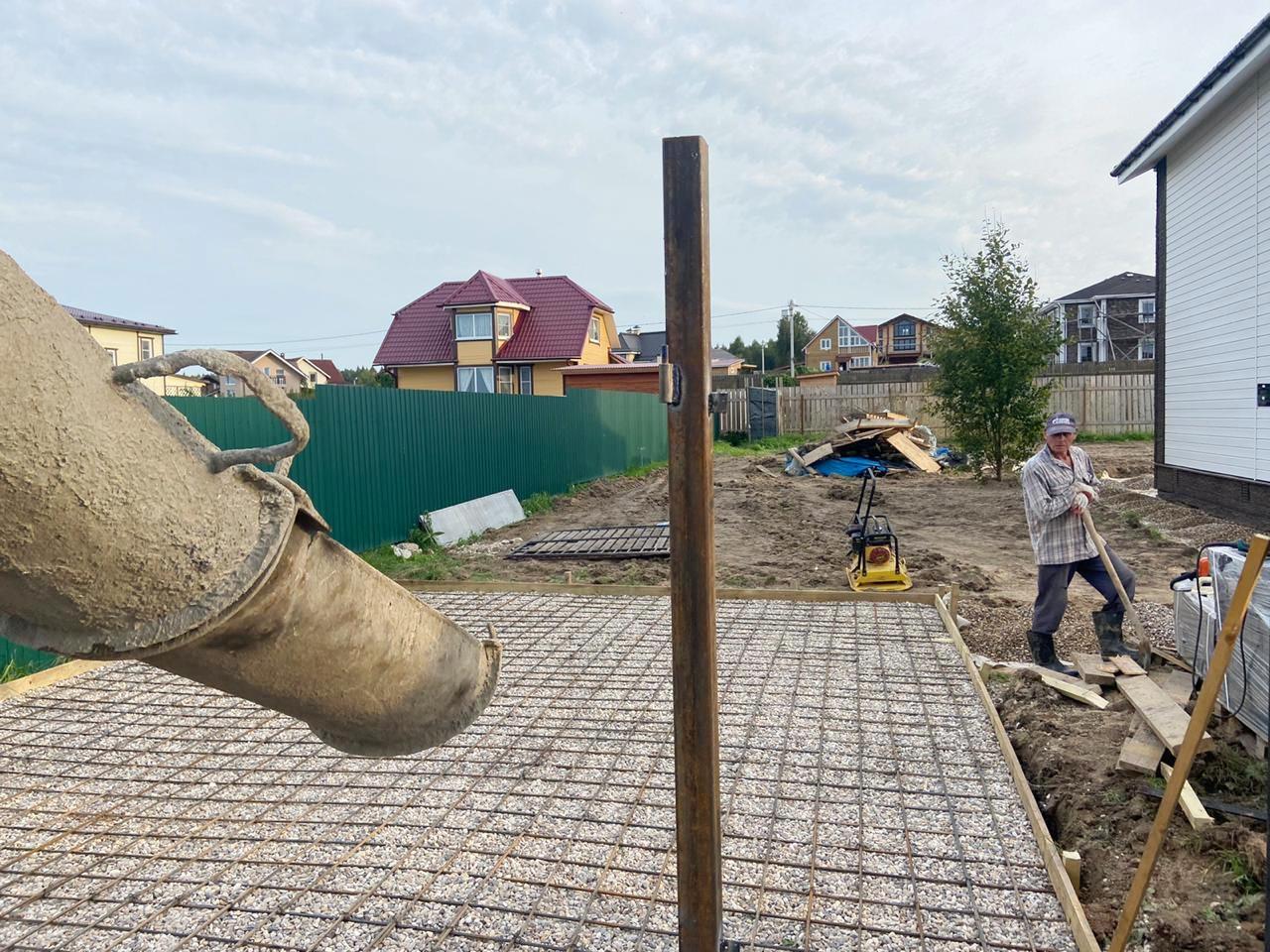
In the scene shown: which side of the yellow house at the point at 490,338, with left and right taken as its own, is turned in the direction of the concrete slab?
front

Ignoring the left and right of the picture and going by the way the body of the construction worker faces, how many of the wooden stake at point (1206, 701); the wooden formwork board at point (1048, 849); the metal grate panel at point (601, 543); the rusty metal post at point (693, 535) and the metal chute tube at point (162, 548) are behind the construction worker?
1

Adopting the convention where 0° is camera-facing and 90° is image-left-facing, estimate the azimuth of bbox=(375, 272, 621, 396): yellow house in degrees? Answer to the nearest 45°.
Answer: approximately 0°

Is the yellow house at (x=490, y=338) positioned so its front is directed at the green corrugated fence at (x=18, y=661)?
yes

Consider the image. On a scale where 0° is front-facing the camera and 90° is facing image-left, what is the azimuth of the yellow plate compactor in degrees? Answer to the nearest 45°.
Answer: approximately 0°

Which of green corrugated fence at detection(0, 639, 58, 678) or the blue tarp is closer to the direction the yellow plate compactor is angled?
the green corrugated fence

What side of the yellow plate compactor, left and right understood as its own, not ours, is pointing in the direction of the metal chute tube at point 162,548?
front

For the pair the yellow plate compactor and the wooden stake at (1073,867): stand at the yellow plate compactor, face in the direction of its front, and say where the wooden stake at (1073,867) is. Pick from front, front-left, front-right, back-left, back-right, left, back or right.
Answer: front

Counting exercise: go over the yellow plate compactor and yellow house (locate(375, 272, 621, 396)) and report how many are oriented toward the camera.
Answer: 2
